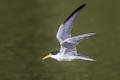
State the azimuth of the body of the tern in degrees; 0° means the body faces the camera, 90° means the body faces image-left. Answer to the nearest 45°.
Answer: approximately 90°
